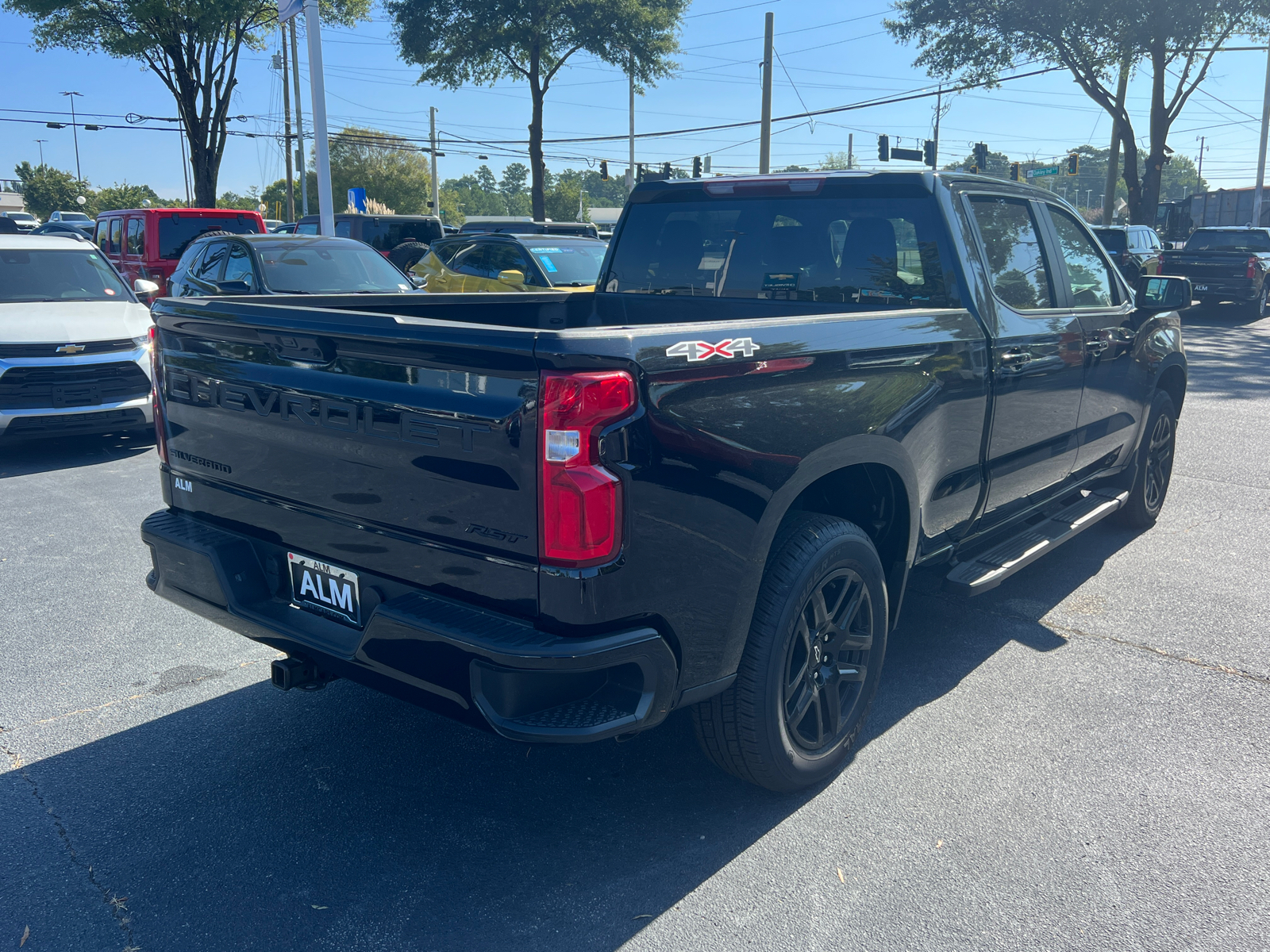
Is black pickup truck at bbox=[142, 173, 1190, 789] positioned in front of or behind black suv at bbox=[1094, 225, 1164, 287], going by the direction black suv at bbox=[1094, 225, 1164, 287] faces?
behind

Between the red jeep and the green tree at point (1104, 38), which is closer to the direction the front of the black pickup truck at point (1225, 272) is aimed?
the green tree

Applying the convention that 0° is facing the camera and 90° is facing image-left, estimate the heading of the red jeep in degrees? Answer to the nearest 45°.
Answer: approximately 135°

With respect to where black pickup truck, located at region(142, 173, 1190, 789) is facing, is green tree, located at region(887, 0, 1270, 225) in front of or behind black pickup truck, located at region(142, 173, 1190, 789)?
in front

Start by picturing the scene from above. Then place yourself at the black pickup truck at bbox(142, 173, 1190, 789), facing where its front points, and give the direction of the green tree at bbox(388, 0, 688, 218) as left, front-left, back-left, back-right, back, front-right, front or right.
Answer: front-left

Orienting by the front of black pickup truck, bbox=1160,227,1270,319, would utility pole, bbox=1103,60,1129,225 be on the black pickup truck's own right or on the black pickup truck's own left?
on the black pickup truck's own left

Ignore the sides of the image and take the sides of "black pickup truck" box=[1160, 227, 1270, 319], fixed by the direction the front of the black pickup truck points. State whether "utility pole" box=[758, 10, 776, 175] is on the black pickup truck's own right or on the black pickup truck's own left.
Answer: on the black pickup truck's own left

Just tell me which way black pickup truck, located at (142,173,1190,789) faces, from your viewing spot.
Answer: facing away from the viewer and to the right of the viewer

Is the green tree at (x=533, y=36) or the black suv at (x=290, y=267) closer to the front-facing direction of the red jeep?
the green tree
